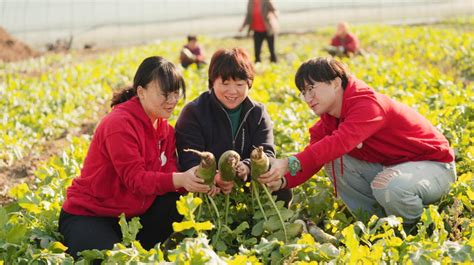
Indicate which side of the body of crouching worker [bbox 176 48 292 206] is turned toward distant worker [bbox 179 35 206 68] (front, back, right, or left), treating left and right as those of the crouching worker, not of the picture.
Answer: back

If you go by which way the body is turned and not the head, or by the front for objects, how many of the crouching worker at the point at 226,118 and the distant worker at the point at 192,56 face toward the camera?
2

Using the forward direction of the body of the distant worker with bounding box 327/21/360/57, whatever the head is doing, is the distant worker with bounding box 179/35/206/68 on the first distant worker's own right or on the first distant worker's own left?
on the first distant worker's own right

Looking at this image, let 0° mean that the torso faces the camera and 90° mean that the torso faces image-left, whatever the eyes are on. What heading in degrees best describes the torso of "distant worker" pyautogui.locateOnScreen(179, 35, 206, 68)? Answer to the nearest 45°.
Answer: approximately 0°

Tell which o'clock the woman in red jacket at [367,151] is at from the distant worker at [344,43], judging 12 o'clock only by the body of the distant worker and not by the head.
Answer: The woman in red jacket is roughly at 12 o'clock from the distant worker.

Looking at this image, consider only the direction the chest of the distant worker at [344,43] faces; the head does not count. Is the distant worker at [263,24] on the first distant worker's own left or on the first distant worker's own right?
on the first distant worker's own right

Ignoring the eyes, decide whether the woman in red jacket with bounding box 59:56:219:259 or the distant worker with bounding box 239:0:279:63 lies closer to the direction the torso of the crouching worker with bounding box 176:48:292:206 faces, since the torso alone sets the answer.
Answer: the woman in red jacket

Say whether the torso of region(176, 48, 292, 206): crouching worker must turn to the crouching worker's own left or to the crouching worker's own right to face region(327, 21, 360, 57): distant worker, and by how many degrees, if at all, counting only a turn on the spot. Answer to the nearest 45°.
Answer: approximately 180°

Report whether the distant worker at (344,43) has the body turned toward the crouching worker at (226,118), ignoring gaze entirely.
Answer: yes
